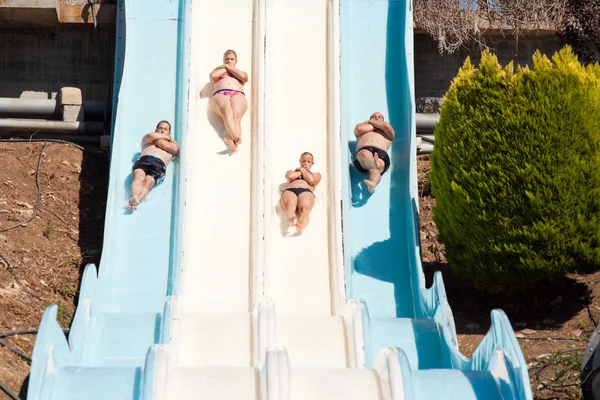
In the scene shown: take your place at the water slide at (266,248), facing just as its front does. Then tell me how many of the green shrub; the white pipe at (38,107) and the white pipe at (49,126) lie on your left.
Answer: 1

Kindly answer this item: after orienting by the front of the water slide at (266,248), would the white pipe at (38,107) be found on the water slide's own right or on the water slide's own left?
on the water slide's own right

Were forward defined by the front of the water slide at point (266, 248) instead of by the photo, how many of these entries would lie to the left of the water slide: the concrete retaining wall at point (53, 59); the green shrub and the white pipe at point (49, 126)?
1

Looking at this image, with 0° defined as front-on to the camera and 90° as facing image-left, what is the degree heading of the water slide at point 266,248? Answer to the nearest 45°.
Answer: approximately 0°

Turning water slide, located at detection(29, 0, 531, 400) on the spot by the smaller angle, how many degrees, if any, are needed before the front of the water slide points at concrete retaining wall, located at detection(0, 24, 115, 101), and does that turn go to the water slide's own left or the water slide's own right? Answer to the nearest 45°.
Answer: approximately 135° to the water slide's own right

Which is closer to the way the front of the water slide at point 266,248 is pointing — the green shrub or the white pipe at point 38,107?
the green shrub

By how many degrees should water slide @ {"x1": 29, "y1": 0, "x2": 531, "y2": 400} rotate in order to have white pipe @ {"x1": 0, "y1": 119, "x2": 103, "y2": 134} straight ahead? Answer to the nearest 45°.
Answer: approximately 135° to its right

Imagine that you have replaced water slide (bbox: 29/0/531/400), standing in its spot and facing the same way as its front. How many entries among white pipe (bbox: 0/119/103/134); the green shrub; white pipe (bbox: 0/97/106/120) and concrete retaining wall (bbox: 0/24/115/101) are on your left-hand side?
1
